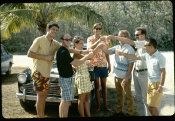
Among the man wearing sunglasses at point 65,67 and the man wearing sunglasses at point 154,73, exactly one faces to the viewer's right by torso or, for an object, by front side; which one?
the man wearing sunglasses at point 65,67

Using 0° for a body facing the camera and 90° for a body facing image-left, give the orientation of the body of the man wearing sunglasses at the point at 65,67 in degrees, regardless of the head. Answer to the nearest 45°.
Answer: approximately 270°

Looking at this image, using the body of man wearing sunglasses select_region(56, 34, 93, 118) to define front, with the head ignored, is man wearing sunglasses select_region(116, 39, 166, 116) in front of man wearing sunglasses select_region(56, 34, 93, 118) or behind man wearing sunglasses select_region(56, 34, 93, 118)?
in front

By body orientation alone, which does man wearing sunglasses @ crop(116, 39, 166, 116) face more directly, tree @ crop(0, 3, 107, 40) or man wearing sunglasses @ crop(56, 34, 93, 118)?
the man wearing sunglasses

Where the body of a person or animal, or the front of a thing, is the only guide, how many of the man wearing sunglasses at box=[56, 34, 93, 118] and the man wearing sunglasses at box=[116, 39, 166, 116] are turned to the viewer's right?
1

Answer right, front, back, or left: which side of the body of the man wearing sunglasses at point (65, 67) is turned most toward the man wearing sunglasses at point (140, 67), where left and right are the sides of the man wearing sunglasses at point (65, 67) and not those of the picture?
front

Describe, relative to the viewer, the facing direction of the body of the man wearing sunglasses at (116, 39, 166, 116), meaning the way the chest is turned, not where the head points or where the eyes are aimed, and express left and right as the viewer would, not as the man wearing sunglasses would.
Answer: facing the viewer and to the left of the viewer
